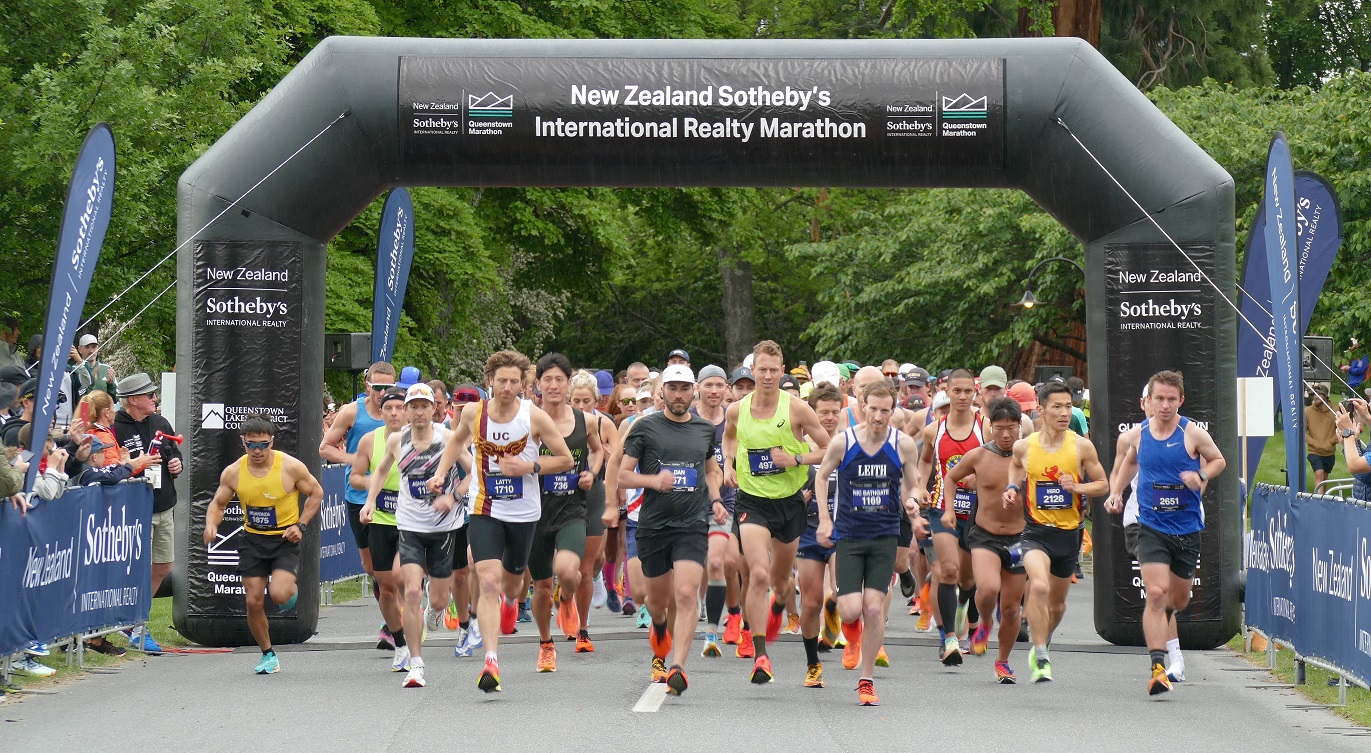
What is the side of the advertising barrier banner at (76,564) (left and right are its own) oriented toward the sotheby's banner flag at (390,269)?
left

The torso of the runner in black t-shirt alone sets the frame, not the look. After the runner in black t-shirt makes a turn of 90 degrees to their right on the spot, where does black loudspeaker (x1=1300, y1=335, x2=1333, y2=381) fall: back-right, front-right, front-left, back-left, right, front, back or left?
back-right

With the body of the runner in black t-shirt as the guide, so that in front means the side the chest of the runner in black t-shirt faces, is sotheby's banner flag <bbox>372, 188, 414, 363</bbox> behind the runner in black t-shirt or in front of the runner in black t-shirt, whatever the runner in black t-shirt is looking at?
behind

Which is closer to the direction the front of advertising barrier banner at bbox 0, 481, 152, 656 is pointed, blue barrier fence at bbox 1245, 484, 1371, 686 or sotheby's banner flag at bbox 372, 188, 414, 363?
the blue barrier fence

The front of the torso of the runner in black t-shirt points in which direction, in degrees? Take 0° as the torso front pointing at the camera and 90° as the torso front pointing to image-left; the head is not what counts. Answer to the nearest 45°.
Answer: approximately 0°

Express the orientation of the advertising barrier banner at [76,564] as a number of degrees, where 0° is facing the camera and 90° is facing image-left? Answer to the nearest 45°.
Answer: approximately 315°

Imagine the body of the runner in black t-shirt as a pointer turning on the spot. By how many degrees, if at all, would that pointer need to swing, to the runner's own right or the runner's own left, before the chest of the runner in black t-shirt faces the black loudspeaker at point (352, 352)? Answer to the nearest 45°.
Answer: approximately 135° to the runner's own right

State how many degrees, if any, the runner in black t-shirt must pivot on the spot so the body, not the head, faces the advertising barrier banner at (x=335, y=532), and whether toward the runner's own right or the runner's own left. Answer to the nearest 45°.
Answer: approximately 135° to the runner's own right
